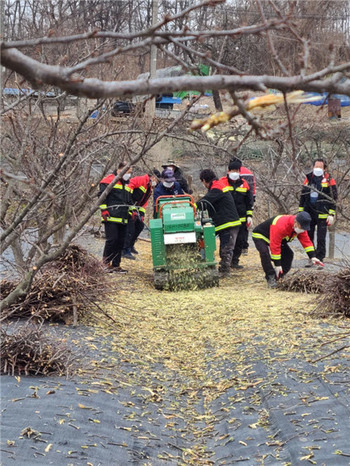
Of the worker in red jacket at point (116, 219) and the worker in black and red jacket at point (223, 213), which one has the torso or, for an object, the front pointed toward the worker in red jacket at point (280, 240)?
the worker in red jacket at point (116, 219)

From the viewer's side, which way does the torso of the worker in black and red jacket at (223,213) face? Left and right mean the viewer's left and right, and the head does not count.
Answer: facing away from the viewer and to the left of the viewer

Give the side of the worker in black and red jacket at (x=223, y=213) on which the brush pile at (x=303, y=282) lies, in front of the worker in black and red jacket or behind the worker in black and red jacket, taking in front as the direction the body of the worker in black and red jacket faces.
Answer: behind

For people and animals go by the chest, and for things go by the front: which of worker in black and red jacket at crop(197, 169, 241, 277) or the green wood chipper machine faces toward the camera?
the green wood chipper machine

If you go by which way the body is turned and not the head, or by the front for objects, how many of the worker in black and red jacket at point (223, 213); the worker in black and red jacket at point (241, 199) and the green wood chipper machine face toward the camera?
2

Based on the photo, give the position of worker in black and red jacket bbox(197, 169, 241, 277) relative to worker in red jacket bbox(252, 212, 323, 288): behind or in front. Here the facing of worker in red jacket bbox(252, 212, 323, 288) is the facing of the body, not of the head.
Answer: behind

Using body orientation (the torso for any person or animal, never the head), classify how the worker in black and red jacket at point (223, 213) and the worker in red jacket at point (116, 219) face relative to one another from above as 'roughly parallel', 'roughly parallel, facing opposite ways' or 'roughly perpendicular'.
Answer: roughly parallel, facing opposite ways

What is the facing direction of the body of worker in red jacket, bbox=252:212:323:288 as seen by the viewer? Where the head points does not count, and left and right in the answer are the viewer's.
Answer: facing the viewer and to the right of the viewer

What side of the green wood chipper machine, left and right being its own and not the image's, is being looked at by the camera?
front

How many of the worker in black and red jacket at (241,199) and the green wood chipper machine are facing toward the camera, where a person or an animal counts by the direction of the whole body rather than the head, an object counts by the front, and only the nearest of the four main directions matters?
2

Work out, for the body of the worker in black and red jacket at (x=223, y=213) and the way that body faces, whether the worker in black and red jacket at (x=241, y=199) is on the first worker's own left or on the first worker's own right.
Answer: on the first worker's own right

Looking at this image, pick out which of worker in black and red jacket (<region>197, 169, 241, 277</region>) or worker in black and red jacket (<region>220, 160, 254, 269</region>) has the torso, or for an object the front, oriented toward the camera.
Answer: worker in black and red jacket (<region>220, 160, 254, 269</region>)

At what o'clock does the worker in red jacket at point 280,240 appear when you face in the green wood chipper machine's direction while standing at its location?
The worker in red jacket is roughly at 10 o'clock from the green wood chipper machine.

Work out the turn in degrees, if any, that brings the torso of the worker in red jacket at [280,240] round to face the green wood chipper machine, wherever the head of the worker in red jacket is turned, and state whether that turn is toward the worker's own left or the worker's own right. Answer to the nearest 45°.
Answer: approximately 180°

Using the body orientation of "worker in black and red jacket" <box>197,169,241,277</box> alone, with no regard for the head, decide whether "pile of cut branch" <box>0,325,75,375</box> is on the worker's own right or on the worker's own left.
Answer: on the worker's own left
